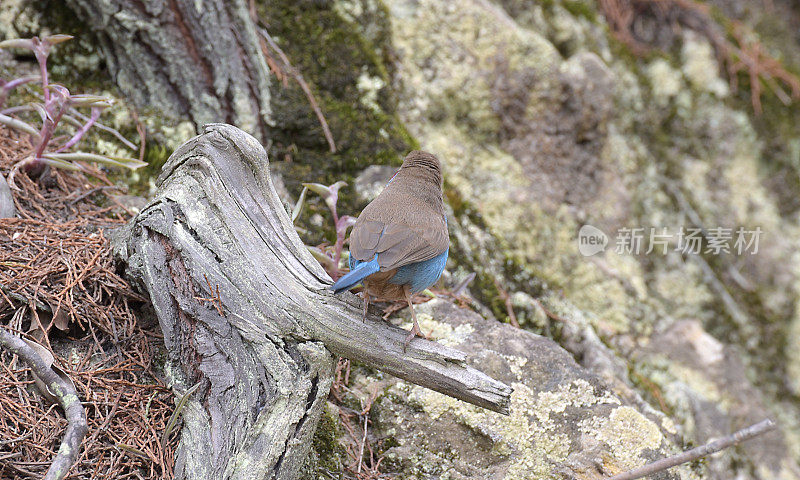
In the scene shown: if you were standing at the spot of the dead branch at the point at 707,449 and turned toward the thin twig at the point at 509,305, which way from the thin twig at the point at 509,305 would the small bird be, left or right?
left

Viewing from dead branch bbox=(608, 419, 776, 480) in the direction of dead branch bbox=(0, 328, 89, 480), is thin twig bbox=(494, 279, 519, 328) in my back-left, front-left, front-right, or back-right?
front-right

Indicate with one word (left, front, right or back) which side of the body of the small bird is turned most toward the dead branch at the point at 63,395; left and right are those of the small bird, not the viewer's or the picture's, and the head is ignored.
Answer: back

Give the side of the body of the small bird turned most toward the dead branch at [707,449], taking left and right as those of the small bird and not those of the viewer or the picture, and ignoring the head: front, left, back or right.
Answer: right

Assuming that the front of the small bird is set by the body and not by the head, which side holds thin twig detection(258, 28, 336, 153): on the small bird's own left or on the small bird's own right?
on the small bird's own left

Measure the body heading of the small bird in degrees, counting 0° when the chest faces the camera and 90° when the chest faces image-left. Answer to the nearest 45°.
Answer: approximately 225°

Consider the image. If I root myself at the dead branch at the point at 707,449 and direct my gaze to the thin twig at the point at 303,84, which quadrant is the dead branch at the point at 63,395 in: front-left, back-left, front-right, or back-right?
front-left

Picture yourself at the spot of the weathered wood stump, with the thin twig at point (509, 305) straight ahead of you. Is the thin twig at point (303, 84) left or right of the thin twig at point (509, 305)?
left

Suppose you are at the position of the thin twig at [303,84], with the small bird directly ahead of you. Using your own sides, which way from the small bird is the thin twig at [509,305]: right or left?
left

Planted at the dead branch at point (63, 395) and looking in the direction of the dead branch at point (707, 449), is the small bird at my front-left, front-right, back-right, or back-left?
front-left

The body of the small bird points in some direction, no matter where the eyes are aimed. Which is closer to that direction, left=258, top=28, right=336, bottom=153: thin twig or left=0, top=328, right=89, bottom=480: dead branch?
the thin twig
